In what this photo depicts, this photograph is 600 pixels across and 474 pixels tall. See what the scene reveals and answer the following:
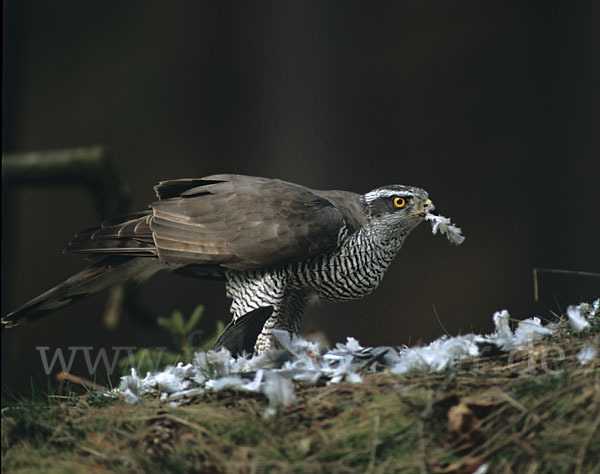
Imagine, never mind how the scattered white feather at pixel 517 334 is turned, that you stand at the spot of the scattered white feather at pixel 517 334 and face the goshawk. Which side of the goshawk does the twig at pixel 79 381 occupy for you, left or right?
left

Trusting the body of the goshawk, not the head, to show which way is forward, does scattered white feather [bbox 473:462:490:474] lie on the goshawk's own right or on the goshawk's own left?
on the goshawk's own right

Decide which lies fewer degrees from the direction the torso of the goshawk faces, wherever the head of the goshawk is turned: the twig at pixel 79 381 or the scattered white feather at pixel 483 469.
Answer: the scattered white feather

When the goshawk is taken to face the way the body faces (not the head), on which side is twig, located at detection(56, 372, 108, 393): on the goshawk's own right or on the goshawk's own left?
on the goshawk's own right

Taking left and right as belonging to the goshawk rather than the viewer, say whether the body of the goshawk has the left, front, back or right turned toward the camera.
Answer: right

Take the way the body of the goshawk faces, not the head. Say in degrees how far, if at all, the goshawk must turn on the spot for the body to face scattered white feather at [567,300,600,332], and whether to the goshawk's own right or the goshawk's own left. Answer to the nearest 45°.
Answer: approximately 45° to the goshawk's own right

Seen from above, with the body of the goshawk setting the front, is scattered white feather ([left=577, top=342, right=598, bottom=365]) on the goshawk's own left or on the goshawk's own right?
on the goshawk's own right

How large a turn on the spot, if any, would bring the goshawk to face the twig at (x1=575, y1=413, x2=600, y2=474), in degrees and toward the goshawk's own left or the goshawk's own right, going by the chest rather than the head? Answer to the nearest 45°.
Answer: approximately 90° to the goshawk's own right

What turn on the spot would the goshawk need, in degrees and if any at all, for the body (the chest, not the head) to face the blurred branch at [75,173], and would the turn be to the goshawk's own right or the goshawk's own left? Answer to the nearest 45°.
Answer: approximately 135° to the goshawk's own left
